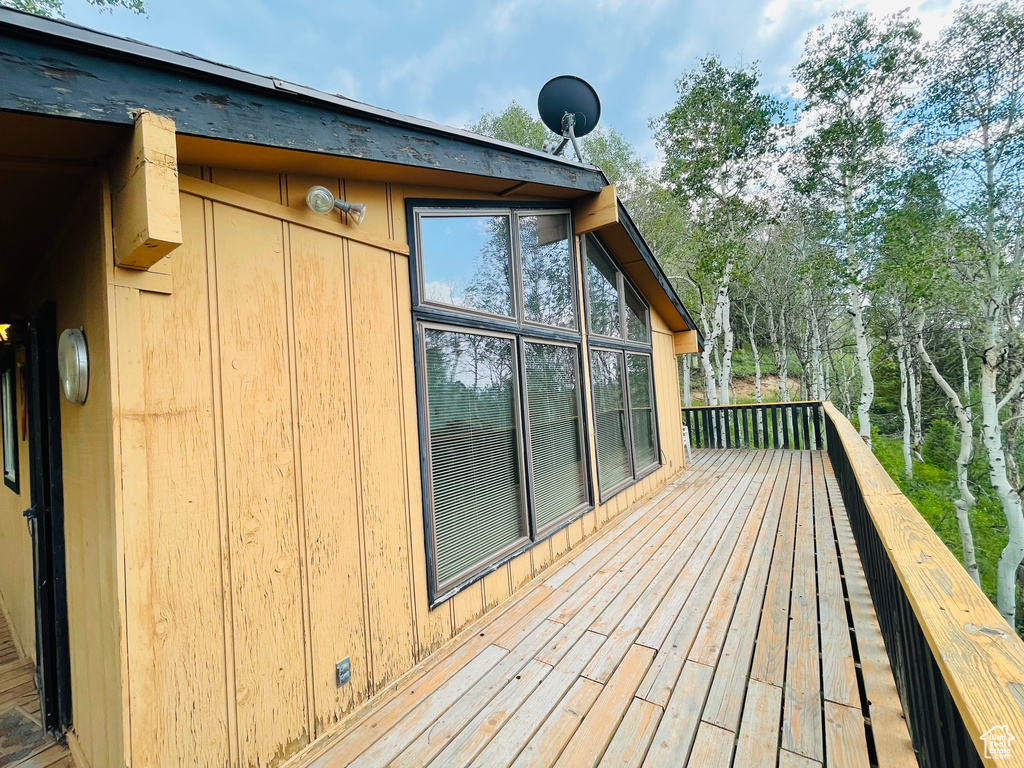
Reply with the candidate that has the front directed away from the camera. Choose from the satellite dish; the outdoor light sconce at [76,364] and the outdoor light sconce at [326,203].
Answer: the satellite dish

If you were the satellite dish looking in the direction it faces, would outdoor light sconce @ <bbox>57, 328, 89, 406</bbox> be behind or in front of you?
behind

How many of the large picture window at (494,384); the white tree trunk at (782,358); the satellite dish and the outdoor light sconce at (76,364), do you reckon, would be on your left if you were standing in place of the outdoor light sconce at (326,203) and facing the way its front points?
3

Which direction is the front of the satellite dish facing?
away from the camera

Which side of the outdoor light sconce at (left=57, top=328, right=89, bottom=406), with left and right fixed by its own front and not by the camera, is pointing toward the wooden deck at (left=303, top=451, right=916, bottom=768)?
left

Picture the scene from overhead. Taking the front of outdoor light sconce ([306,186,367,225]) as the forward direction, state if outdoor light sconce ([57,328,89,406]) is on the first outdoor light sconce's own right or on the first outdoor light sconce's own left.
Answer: on the first outdoor light sconce's own right

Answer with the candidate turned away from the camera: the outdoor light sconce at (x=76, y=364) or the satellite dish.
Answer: the satellite dish

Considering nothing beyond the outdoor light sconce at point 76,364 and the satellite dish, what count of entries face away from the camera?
1

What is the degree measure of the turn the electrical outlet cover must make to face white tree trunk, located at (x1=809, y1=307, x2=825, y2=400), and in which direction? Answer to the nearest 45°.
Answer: approximately 90° to its left

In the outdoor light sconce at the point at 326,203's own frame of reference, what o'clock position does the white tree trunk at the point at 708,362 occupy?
The white tree trunk is roughly at 9 o'clock from the outdoor light sconce.
